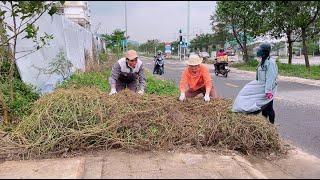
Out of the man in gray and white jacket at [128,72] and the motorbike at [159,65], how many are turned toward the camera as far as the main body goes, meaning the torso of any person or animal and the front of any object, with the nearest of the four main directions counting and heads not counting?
2

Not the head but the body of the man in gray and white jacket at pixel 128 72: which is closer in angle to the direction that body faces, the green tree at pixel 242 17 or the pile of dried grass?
the pile of dried grass

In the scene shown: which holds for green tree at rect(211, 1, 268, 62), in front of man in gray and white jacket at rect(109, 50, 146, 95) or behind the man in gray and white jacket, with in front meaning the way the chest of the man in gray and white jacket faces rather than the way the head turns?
behind

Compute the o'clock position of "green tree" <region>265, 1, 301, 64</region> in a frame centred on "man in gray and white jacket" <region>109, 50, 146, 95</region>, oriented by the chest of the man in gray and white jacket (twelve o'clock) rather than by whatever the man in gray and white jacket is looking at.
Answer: The green tree is roughly at 7 o'clock from the man in gray and white jacket.

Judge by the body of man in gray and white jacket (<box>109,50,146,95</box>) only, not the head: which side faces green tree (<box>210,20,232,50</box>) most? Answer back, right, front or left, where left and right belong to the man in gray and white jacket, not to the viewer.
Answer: back

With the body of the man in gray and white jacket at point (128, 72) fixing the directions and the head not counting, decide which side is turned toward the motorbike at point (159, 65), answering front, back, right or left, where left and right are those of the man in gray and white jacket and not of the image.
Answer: back

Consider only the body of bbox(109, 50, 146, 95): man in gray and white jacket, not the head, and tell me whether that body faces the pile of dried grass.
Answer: yes

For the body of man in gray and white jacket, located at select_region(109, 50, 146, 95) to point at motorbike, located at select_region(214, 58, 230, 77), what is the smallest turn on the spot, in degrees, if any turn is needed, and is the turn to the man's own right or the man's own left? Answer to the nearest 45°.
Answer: approximately 180°

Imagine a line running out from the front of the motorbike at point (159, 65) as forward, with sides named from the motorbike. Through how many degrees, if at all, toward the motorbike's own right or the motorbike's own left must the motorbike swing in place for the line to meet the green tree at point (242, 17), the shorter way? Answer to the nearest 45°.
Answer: approximately 135° to the motorbike's own left

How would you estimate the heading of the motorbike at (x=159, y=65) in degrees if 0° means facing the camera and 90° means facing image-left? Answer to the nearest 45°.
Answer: approximately 0°

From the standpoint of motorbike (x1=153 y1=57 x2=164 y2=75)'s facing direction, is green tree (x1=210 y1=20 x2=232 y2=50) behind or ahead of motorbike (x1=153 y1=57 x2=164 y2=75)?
behind
